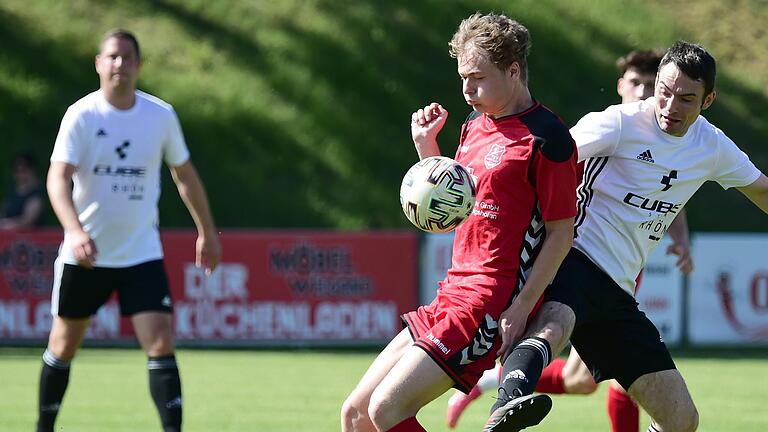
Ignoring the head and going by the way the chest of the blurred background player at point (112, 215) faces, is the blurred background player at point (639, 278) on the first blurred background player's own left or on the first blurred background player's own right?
on the first blurred background player's own left

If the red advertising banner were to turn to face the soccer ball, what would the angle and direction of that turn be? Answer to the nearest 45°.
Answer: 0° — it already faces it

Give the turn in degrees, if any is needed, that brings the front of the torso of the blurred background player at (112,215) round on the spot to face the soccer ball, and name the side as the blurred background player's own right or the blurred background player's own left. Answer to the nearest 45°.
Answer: approximately 45° to the blurred background player's own left

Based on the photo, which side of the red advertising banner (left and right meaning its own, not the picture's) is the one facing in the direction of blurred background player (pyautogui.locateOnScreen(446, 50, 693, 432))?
front

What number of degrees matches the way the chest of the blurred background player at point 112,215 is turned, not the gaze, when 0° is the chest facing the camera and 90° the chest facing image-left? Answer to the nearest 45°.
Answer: approximately 0°

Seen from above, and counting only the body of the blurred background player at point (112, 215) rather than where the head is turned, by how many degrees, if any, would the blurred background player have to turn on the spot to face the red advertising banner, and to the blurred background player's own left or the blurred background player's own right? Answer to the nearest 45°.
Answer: approximately 180°

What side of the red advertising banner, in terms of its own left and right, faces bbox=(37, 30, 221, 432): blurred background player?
front

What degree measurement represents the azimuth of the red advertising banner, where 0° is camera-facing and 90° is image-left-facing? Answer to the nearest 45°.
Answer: approximately 0°

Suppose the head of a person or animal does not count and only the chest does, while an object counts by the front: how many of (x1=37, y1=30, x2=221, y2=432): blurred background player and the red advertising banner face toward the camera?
2
